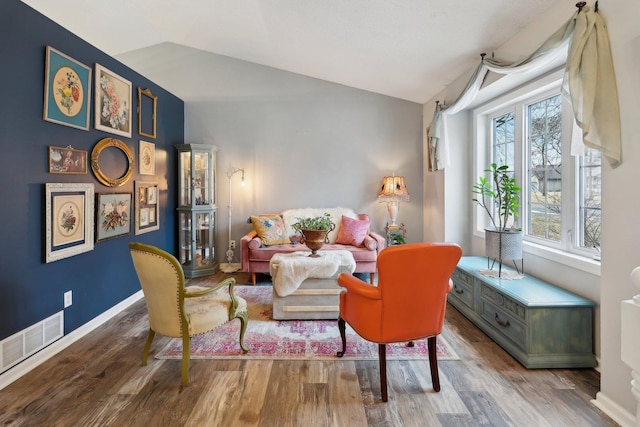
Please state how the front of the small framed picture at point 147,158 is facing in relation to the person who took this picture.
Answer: facing the viewer and to the right of the viewer

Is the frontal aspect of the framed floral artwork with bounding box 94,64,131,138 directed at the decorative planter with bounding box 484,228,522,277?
yes

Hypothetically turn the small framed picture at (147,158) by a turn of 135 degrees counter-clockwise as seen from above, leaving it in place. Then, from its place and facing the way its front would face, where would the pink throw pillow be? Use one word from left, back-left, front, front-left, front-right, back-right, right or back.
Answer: right

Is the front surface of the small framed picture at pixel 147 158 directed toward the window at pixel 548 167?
yes

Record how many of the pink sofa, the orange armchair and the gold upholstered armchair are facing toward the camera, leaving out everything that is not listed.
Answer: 1

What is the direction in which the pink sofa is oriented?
toward the camera

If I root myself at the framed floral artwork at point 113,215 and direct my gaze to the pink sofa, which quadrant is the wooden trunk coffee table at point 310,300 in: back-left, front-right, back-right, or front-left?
front-right

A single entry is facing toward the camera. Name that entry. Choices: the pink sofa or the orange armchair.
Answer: the pink sofa

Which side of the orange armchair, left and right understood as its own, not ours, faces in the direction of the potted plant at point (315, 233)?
front

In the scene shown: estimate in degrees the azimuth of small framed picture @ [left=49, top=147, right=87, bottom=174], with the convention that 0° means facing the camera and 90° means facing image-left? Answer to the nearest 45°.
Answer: approximately 315°

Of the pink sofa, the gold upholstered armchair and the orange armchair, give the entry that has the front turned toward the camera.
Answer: the pink sofa

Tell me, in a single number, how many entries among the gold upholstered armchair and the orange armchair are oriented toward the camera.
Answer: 0
